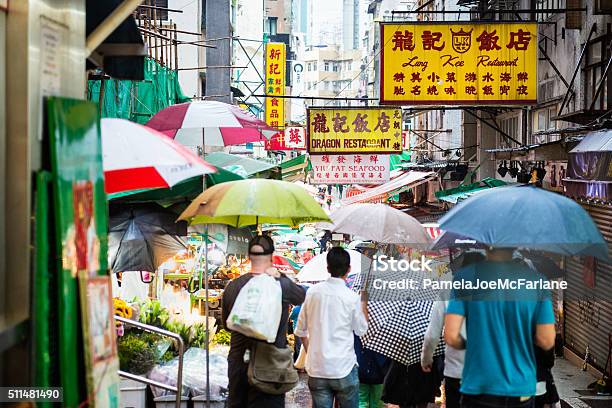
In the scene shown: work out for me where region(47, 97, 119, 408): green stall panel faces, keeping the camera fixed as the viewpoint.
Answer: facing the viewer and to the right of the viewer

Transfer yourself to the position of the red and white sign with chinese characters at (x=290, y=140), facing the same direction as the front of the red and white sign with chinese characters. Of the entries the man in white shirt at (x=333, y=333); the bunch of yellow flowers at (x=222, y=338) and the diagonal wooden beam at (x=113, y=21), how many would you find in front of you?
3

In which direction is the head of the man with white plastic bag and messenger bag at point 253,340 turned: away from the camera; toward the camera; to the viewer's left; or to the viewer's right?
away from the camera

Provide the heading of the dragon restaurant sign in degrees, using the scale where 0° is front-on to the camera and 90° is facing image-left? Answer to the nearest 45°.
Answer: approximately 0°

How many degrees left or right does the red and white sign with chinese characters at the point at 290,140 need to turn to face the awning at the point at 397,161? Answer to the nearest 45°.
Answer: approximately 135° to its left

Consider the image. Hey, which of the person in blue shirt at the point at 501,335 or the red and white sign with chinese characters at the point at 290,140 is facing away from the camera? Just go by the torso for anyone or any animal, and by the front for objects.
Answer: the person in blue shirt

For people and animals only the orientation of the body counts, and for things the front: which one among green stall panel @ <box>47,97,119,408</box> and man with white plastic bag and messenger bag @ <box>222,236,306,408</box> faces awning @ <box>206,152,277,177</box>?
the man with white plastic bag and messenger bag

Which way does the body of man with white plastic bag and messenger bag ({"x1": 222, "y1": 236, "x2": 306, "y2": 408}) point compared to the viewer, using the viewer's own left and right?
facing away from the viewer

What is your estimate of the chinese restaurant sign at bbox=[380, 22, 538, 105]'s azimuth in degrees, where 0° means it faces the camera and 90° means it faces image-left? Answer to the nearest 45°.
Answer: approximately 0°

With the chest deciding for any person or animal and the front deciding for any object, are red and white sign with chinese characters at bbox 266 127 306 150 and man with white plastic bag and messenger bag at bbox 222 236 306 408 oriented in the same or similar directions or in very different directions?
very different directions

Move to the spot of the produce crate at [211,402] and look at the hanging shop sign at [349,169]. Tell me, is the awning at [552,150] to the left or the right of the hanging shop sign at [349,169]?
right

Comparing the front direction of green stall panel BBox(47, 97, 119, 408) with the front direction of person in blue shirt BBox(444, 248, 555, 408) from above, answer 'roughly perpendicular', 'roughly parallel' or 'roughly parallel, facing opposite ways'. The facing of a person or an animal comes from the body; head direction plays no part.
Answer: roughly perpendicular

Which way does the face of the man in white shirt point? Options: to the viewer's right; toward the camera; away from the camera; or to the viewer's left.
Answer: away from the camera

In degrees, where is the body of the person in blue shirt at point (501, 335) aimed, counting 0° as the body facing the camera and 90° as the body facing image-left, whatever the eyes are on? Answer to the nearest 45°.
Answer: approximately 180°

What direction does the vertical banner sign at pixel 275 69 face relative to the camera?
toward the camera
